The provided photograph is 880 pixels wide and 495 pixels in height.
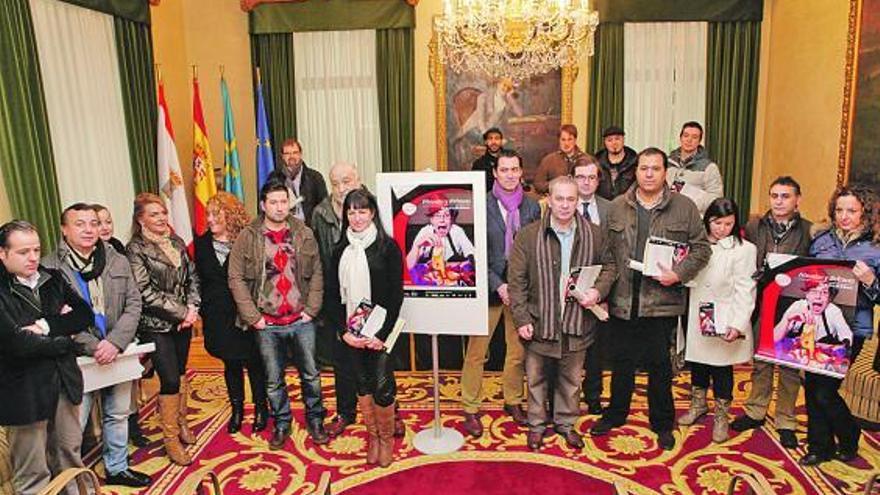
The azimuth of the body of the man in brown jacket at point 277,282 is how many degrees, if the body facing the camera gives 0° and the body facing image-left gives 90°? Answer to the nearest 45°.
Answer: approximately 0°

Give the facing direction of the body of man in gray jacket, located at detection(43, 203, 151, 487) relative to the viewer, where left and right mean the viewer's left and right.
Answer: facing the viewer and to the right of the viewer

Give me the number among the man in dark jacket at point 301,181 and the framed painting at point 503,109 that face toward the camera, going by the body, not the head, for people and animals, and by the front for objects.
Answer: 2

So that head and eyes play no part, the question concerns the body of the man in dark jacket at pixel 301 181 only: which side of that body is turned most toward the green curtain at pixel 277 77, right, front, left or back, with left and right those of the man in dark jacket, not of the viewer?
back

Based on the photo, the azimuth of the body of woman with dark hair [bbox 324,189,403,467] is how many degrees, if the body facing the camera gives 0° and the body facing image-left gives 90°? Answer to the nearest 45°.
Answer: approximately 0°
